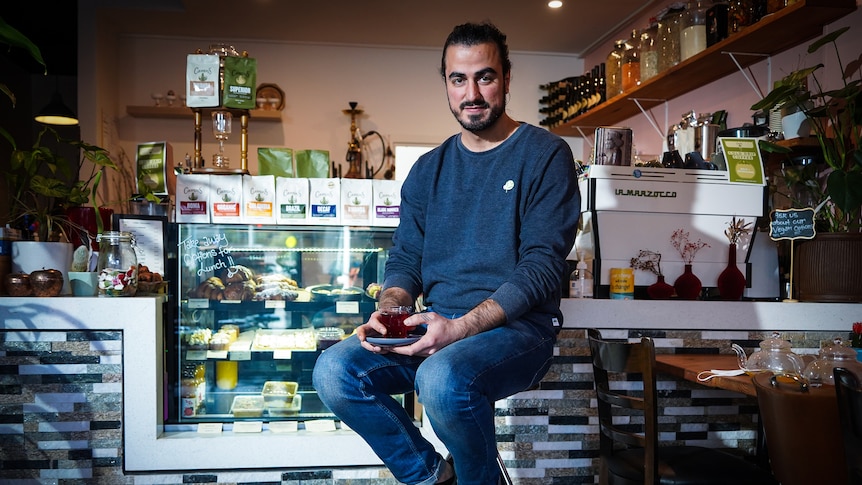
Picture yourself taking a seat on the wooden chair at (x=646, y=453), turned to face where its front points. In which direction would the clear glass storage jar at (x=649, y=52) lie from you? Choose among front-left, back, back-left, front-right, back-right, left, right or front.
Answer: front-left

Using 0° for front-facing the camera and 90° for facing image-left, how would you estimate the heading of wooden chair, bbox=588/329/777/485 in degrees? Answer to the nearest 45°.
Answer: approximately 225°

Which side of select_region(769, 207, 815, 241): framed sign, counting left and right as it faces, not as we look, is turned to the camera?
front

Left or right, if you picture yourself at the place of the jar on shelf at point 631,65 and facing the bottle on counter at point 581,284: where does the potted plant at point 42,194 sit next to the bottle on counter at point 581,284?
right

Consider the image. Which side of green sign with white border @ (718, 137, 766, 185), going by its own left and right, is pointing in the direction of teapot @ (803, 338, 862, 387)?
front

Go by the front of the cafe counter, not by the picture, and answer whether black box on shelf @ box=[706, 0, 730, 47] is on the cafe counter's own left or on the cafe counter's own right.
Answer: on the cafe counter's own left

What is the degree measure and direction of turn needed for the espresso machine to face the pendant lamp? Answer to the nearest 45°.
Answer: approximately 90° to its left

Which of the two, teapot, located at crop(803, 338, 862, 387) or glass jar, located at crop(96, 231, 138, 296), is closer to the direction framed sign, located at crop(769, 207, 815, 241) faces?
the teapot

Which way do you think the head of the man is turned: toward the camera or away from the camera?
toward the camera

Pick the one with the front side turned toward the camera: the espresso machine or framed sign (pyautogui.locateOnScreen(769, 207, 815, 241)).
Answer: the framed sign

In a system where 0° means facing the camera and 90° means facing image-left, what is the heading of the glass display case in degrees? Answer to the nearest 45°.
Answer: approximately 0°

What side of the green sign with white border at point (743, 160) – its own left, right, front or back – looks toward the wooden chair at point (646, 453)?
front

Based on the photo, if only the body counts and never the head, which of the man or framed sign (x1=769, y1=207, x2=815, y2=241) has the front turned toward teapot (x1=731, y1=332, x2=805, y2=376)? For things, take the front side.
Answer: the framed sign

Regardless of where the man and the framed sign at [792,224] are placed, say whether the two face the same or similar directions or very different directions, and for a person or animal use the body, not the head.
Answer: same or similar directions

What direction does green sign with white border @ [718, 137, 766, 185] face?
toward the camera
